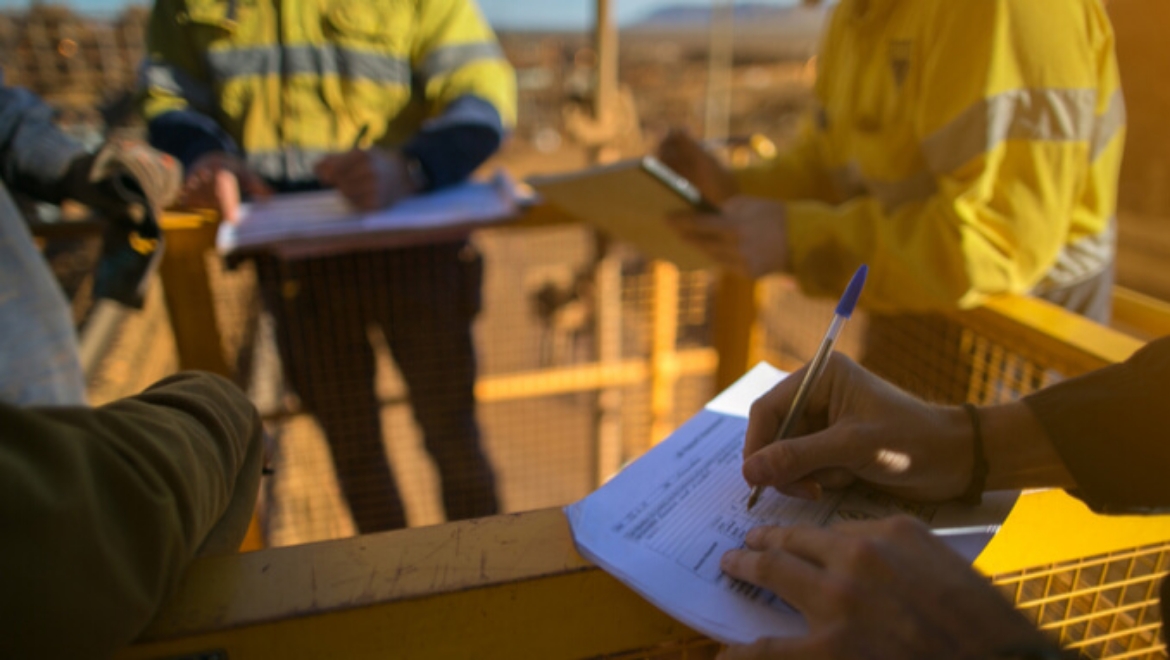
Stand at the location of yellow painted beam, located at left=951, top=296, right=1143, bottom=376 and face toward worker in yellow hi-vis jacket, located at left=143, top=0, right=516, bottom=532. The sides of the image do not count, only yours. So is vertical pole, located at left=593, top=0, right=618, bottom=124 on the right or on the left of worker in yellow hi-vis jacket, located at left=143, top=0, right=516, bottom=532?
right

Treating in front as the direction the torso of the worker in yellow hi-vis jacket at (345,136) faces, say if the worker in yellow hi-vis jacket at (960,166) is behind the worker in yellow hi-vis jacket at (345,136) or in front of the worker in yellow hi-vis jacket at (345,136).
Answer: in front

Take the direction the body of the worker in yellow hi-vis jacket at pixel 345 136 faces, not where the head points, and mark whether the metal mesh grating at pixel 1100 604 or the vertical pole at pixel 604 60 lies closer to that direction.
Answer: the metal mesh grating

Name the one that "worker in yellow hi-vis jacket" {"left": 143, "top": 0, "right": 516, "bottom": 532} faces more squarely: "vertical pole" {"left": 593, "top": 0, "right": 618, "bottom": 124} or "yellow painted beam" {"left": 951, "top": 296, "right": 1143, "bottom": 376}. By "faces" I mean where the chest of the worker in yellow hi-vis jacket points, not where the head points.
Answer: the yellow painted beam

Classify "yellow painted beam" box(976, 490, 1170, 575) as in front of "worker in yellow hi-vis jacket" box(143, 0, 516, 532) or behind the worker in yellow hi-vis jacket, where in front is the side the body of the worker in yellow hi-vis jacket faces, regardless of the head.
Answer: in front

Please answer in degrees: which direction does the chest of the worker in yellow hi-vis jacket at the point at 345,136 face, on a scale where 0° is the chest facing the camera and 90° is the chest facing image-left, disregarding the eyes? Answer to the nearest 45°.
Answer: approximately 0°

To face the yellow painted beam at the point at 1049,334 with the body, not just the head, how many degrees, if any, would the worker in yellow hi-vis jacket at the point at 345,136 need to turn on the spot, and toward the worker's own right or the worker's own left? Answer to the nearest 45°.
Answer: approximately 45° to the worker's own left

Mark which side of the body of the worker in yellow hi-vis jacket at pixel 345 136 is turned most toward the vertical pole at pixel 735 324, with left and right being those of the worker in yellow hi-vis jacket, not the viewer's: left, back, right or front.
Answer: left

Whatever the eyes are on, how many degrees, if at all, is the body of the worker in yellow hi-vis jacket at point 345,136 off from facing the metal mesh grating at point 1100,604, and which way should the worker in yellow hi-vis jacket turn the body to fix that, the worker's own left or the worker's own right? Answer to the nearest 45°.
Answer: approximately 45° to the worker's own left
